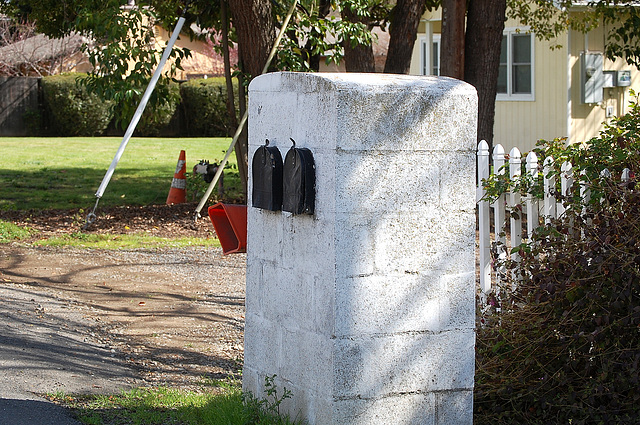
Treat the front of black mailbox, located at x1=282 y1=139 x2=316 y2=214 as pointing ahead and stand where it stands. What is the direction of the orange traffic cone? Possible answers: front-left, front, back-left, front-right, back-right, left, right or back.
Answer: back-right

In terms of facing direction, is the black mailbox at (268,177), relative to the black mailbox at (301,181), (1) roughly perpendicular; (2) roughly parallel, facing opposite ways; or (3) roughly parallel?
roughly parallel

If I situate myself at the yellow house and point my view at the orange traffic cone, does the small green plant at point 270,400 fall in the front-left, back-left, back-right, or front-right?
front-left

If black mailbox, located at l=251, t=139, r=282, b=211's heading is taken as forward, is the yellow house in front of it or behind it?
behind

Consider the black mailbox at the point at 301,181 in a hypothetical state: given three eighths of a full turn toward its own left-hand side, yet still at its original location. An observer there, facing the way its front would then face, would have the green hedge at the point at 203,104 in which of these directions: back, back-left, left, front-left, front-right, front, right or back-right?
left

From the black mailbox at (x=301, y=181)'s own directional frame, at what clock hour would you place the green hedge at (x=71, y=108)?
The green hedge is roughly at 4 o'clock from the black mailbox.

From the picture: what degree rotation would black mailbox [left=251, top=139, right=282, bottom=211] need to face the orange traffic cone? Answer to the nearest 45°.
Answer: approximately 135° to its right

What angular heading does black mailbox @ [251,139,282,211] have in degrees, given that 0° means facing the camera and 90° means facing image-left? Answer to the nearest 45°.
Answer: approximately 45°

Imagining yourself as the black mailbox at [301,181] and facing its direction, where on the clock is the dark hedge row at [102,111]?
The dark hedge row is roughly at 4 o'clock from the black mailbox.

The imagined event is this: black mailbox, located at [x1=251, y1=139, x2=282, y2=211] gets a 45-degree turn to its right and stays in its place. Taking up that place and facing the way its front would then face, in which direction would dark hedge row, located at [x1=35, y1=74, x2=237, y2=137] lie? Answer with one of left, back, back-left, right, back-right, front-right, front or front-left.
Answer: right

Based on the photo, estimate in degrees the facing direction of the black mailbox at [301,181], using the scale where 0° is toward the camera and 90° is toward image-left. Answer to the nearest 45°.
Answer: approximately 45°

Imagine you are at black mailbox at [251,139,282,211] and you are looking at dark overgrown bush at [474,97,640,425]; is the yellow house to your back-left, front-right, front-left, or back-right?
front-left

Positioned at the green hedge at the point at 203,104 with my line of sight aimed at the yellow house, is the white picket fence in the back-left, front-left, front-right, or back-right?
front-right
